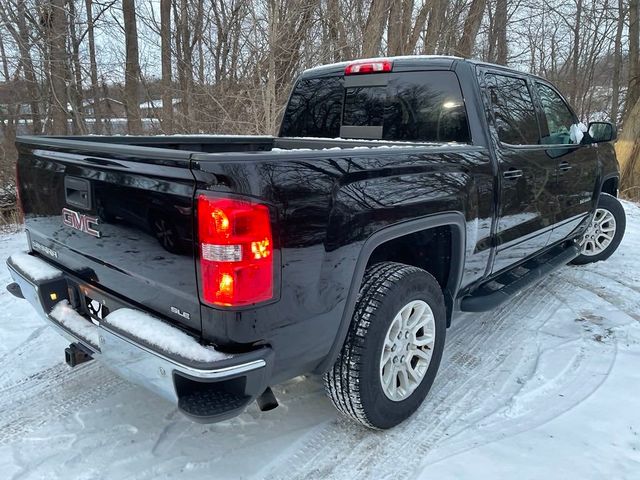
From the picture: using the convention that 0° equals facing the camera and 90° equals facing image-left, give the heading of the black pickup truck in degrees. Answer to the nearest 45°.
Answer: approximately 225°

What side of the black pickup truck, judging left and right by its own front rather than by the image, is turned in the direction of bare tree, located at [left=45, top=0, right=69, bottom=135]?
left
